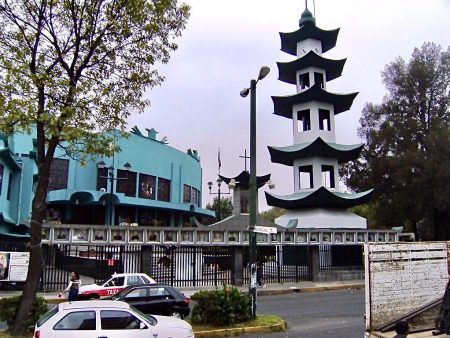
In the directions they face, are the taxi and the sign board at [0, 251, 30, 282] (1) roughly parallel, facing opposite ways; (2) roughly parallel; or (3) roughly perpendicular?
roughly perpendicular

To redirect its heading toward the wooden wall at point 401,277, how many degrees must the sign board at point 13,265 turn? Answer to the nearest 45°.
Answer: approximately 45° to its left

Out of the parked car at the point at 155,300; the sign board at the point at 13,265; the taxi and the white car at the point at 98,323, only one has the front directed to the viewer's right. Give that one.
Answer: the white car

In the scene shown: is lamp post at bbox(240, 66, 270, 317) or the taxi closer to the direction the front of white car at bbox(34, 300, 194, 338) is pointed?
the lamp post

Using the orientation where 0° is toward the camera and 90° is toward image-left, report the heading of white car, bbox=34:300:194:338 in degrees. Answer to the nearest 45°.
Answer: approximately 270°

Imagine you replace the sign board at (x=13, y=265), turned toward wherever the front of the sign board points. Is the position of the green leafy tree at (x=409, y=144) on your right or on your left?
on your left

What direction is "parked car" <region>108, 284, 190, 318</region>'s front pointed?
to the viewer's left

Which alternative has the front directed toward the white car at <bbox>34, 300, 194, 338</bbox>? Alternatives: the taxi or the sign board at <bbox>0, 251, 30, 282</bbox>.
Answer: the sign board

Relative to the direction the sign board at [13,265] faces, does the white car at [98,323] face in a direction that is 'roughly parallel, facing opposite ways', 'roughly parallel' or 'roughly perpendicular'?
roughly perpendicular

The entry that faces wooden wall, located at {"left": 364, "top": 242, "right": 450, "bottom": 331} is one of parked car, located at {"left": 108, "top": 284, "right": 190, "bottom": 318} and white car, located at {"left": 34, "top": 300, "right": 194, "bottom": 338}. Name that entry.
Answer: the white car

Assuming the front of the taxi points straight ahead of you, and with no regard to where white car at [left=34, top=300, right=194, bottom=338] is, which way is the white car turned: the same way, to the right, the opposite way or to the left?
the opposite way
